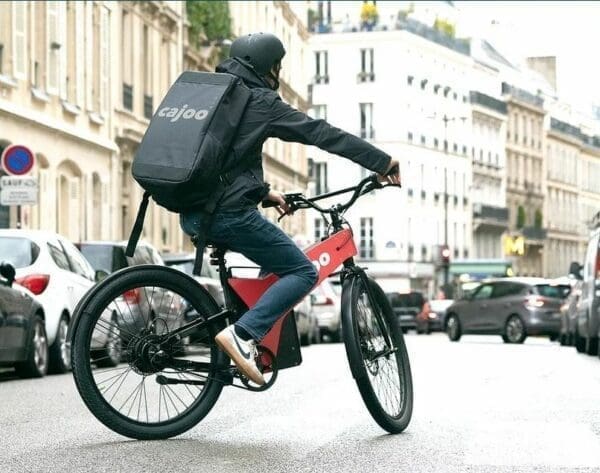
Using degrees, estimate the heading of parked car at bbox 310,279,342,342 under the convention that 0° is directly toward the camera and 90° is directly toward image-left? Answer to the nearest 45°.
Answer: approximately 225°

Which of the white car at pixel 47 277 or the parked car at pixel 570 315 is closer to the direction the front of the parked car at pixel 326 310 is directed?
the parked car

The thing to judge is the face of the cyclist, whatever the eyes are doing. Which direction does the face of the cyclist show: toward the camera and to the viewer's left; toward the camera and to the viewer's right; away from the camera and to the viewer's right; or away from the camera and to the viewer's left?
away from the camera and to the viewer's right

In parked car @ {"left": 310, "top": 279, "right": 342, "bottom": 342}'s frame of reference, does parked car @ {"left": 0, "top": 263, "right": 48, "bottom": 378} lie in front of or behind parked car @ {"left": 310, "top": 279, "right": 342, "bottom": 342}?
behind
